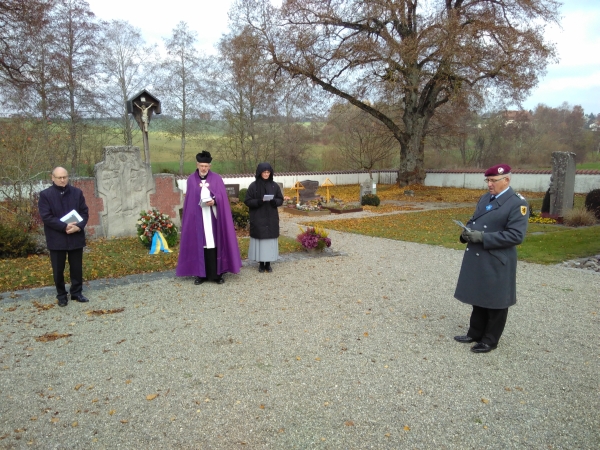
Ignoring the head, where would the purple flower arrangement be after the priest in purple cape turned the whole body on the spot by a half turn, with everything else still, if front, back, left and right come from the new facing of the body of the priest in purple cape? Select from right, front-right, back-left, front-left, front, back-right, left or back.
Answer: front-right

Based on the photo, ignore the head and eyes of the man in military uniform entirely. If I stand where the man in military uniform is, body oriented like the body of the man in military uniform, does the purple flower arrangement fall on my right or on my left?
on my right

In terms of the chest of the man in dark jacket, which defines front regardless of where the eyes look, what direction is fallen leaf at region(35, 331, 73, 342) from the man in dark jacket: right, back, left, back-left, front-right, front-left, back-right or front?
front-right

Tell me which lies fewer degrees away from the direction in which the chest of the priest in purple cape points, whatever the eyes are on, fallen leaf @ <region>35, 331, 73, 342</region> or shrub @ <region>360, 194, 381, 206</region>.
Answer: the fallen leaf

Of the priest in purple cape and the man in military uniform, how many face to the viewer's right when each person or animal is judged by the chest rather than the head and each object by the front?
0

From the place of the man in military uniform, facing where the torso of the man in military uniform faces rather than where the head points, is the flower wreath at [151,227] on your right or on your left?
on your right

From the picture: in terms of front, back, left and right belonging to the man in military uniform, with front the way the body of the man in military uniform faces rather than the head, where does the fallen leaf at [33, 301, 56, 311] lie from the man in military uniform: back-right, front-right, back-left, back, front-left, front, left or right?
front-right

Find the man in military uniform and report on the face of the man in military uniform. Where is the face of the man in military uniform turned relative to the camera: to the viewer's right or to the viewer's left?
to the viewer's left

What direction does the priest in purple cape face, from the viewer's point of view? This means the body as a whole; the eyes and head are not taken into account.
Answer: toward the camera

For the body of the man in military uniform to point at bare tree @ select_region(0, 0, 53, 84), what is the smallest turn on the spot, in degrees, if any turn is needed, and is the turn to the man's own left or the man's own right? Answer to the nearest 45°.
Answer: approximately 45° to the man's own right

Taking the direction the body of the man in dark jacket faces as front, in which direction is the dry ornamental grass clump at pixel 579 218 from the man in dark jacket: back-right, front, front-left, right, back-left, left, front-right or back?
front-left

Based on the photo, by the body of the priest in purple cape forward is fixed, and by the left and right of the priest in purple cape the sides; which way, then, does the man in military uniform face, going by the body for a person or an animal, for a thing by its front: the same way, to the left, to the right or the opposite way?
to the right

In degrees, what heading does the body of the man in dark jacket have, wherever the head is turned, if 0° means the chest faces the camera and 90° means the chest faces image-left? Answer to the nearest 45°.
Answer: approximately 315°

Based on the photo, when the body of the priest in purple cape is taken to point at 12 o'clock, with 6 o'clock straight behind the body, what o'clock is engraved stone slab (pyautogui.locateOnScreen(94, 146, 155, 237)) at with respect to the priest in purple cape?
The engraved stone slab is roughly at 5 o'clock from the priest in purple cape.
